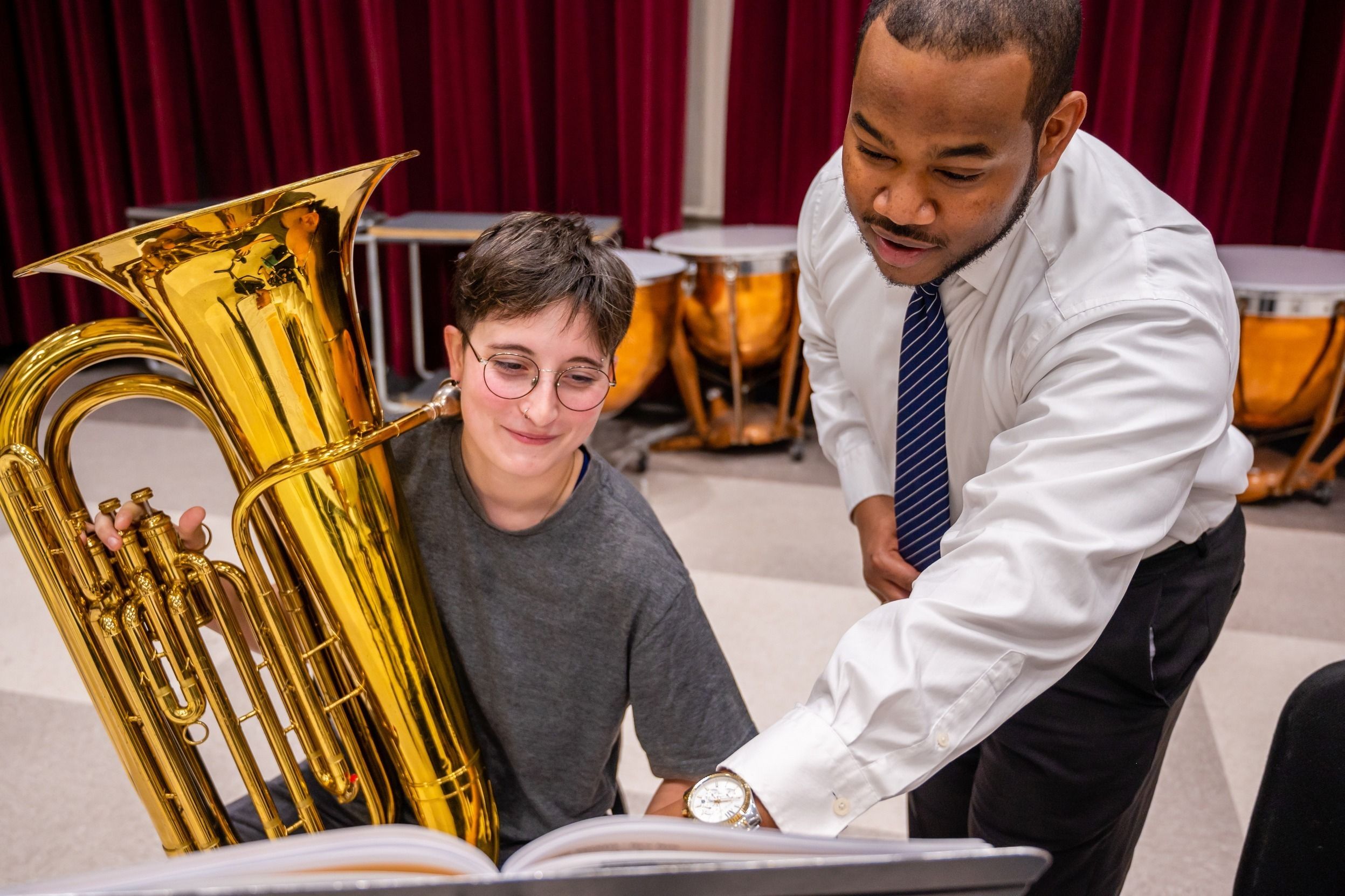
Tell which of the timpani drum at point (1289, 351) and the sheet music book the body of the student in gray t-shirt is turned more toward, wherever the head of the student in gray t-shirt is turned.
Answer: the sheet music book

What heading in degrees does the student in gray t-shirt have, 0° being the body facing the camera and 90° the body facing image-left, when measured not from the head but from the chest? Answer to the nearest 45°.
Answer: approximately 0°

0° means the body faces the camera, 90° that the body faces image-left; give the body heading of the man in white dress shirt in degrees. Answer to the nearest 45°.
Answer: approximately 45°

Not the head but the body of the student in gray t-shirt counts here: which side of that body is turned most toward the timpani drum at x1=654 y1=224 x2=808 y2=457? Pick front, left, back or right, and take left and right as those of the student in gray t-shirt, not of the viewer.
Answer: back
